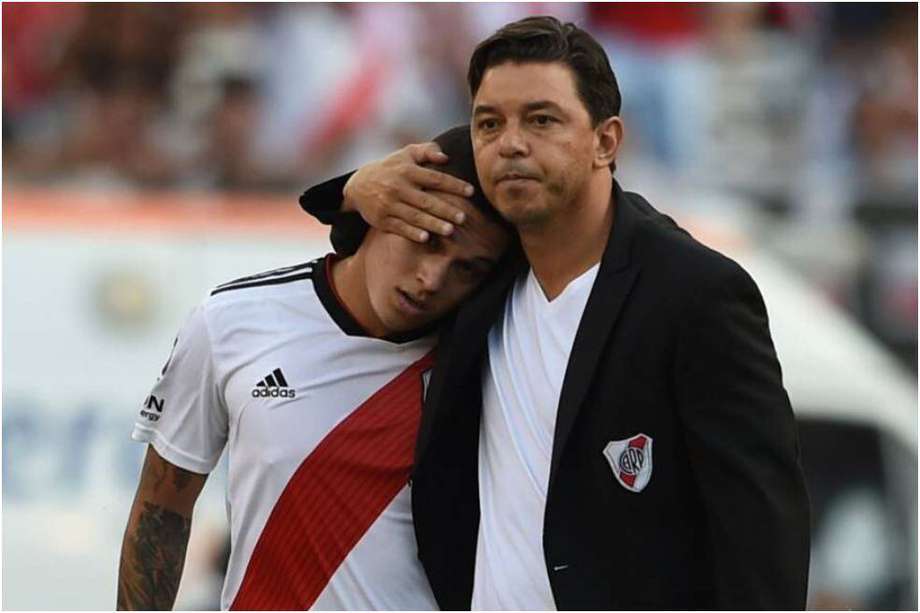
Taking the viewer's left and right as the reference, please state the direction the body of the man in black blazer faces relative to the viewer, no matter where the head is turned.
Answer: facing the viewer and to the left of the viewer

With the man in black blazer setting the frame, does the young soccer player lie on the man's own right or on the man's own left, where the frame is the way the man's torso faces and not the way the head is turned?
on the man's own right

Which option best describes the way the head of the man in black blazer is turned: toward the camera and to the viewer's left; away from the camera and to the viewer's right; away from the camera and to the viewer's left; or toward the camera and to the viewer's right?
toward the camera and to the viewer's left

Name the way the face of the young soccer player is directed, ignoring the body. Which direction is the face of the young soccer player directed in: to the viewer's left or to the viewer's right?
to the viewer's right
